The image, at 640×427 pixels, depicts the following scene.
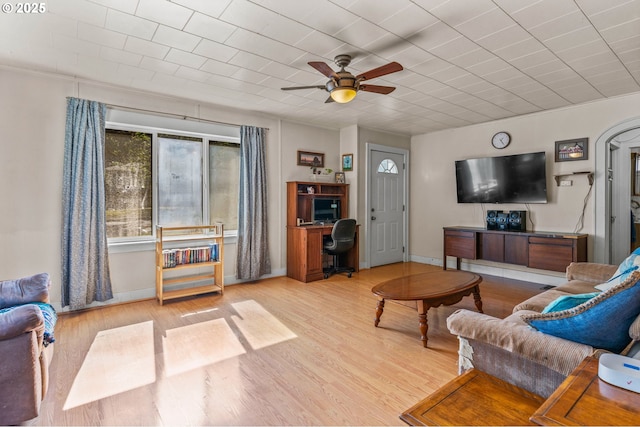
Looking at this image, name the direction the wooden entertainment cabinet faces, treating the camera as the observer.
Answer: facing the viewer and to the left of the viewer

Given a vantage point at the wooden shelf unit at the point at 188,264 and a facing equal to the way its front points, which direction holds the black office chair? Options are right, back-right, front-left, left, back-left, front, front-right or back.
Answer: front-left

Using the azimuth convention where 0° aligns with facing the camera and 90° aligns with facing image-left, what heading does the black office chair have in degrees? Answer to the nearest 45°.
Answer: approximately 135°

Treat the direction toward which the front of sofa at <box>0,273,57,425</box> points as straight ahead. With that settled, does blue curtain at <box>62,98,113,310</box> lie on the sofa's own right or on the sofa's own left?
on the sofa's own left

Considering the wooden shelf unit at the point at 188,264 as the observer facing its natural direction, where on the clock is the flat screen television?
The flat screen television is roughly at 11 o'clock from the wooden shelf unit.

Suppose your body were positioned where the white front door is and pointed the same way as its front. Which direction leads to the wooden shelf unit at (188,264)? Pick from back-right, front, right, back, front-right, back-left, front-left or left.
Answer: right

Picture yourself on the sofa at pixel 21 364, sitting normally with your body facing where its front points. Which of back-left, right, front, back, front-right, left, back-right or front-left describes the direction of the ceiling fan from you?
front

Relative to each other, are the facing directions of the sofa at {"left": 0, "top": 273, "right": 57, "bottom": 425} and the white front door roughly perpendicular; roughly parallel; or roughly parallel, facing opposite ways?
roughly perpendicular

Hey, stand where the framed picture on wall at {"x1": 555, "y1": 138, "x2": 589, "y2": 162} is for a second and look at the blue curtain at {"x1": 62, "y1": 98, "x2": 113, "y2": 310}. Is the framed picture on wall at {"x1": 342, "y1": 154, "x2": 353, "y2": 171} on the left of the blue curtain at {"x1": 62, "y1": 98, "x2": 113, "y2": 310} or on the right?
right

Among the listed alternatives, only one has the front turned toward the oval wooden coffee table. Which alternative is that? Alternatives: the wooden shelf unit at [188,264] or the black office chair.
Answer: the wooden shelf unit

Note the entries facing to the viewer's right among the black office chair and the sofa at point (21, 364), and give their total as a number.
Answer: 1

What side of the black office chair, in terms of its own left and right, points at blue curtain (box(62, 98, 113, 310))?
left

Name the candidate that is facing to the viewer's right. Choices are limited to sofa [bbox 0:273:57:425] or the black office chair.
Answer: the sofa

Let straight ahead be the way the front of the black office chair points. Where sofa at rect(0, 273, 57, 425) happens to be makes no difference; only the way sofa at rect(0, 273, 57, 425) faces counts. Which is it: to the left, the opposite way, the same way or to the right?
to the right

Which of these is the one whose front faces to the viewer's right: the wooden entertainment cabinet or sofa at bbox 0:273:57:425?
the sofa

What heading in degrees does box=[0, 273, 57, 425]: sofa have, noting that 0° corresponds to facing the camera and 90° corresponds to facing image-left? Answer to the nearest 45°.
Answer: approximately 270°

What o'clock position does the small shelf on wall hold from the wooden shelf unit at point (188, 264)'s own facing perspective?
The small shelf on wall is roughly at 11 o'clock from the wooden shelf unit.
